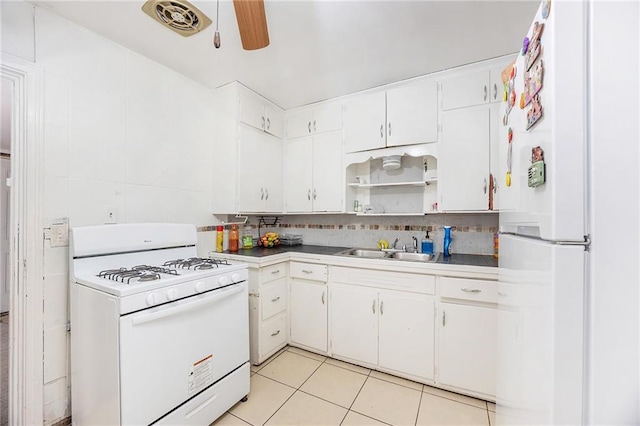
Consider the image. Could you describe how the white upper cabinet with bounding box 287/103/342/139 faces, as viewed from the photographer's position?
facing the viewer and to the left of the viewer

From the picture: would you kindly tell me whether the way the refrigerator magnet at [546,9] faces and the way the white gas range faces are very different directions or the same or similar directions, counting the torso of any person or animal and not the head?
very different directions

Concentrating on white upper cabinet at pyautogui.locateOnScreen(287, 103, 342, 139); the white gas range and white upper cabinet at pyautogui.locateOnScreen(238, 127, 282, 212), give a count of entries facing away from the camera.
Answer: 0

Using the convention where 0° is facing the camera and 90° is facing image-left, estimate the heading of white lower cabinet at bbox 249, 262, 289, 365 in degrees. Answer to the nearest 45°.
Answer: approximately 315°

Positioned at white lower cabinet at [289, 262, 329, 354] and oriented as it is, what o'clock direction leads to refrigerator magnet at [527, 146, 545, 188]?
The refrigerator magnet is roughly at 10 o'clock from the white lower cabinet.

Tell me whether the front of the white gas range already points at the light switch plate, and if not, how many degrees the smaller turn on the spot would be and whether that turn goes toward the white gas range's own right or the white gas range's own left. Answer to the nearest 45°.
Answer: approximately 180°

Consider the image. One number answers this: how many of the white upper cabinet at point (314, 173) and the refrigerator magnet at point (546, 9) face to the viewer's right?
0

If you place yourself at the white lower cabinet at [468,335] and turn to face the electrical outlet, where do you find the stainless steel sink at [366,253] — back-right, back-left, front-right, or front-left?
front-right

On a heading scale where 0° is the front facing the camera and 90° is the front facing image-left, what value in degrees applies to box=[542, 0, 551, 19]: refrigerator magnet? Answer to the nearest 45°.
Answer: approximately 45°

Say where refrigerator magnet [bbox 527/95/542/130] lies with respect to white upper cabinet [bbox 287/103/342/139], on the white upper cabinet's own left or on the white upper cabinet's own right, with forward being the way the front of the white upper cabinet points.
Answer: on the white upper cabinet's own left
